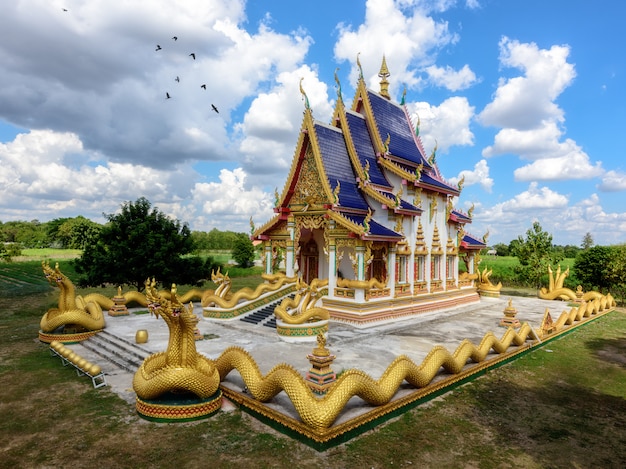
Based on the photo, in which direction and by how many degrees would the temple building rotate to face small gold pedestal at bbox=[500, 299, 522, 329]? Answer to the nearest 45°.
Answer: approximately 135° to its left

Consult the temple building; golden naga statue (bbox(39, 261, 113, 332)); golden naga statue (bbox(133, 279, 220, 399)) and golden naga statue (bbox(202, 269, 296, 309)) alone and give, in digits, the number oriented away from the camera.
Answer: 0

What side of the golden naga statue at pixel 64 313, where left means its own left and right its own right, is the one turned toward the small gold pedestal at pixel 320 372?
left

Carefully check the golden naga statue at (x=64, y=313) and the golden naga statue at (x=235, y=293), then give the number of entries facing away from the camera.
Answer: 0

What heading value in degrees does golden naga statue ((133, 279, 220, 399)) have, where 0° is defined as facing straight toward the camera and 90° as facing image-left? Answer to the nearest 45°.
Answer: approximately 45°

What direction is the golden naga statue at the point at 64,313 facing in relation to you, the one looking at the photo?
facing the viewer and to the left of the viewer

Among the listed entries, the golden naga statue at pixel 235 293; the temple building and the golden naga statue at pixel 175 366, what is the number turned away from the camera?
0

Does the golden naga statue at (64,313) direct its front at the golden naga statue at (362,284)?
no

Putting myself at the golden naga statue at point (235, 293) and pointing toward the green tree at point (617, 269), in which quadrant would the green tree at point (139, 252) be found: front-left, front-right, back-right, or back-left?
back-left

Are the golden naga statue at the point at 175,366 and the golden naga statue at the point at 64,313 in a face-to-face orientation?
no

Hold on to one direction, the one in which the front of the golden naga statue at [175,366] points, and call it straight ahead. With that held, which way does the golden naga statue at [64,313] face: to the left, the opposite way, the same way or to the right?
the same way

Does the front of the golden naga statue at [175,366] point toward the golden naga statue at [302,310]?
no

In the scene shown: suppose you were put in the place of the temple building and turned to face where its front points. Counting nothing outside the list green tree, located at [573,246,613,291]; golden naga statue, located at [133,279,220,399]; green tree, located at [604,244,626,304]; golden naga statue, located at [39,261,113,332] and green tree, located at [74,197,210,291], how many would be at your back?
2

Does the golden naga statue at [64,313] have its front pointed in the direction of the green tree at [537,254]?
no

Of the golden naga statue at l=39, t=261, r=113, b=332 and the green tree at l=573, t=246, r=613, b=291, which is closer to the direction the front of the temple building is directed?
the golden naga statue

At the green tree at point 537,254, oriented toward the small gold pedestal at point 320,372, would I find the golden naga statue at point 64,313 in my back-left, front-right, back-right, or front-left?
front-right

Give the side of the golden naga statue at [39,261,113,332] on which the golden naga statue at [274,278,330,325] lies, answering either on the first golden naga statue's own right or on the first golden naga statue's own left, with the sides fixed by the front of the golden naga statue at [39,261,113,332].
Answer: on the first golden naga statue's own left

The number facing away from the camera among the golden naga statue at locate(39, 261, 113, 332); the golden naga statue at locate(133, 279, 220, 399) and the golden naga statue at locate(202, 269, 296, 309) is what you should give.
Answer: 0
